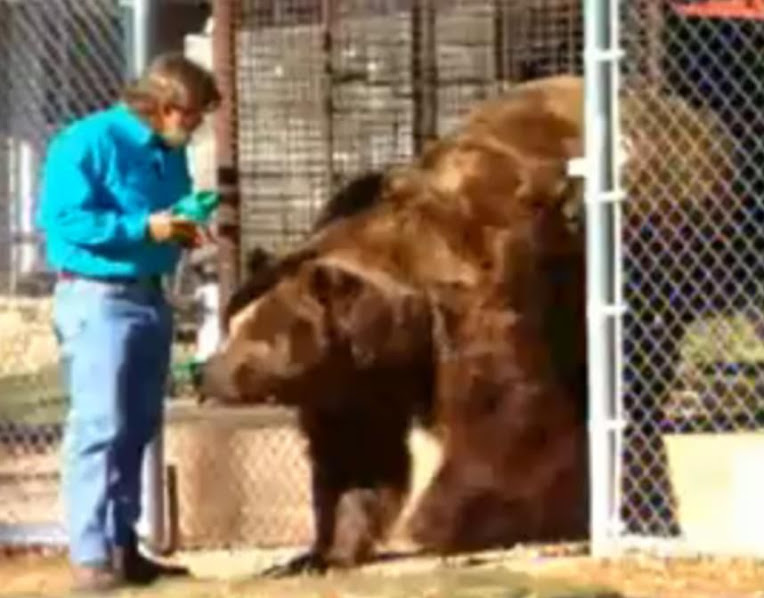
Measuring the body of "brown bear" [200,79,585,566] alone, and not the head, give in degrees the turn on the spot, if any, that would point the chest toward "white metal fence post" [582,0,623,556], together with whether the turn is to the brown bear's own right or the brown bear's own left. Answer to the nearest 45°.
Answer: approximately 135° to the brown bear's own left

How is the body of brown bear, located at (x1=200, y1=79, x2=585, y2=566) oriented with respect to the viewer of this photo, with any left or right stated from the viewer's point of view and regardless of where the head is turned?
facing to the left of the viewer

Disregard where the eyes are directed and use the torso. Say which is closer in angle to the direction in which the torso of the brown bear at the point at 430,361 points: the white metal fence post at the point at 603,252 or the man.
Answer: the man

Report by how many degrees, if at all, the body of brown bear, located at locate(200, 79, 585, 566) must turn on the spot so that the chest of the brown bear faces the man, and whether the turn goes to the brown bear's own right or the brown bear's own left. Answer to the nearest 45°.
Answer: approximately 45° to the brown bear's own left
